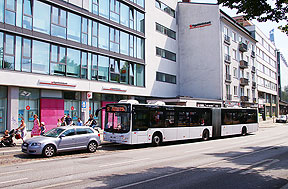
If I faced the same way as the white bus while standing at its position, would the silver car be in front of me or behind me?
in front

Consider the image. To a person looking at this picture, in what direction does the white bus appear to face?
facing the viewer and to the left of the viewer

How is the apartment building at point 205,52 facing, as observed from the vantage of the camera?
facing the viewer and to the right of the viewer

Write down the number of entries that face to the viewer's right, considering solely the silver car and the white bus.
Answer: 0

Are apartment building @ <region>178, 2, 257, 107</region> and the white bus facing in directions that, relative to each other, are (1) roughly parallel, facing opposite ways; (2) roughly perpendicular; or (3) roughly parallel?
roughly perpendicular

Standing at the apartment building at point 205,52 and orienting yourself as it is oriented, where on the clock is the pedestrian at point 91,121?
The pedestrian is roughly at 2 o'clock from the apartment building.

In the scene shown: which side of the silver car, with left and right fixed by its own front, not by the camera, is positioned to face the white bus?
back

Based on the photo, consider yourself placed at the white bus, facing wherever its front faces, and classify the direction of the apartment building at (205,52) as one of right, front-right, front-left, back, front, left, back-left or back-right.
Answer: back-right

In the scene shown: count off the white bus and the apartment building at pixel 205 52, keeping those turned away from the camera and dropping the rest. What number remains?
0
